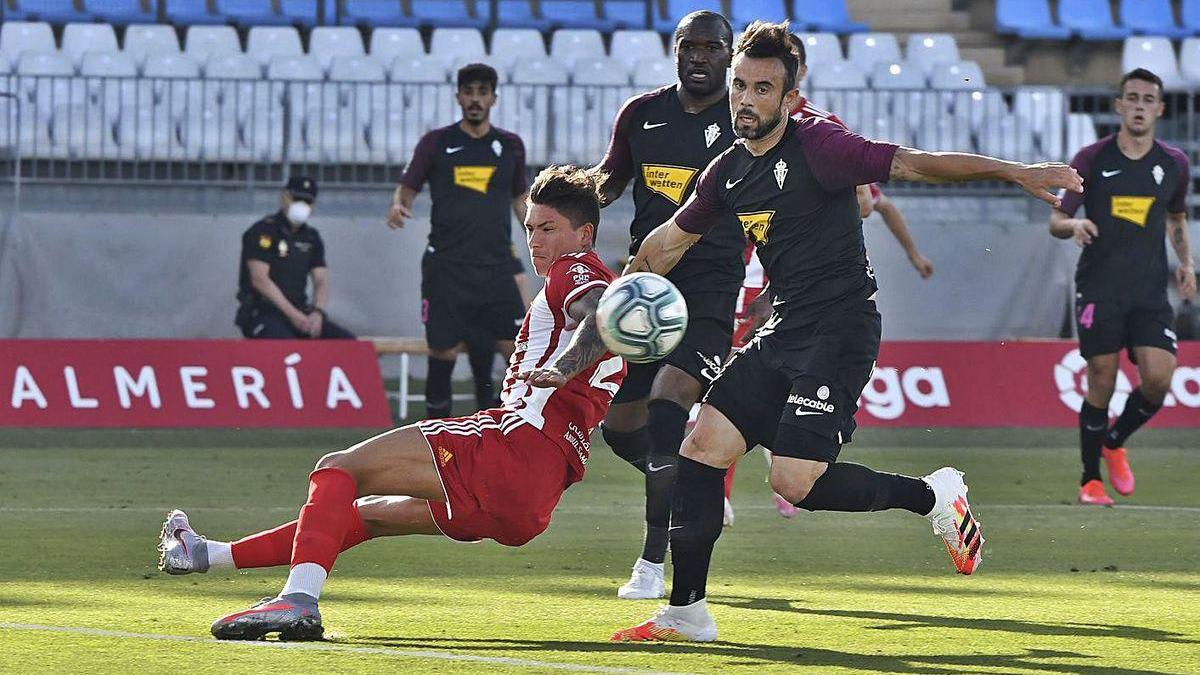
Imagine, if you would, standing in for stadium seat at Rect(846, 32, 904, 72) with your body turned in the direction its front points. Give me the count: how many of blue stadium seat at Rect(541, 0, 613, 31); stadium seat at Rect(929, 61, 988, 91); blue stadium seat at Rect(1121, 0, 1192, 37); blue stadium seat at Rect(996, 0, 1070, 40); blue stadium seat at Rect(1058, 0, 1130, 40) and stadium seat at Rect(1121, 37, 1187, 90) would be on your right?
1

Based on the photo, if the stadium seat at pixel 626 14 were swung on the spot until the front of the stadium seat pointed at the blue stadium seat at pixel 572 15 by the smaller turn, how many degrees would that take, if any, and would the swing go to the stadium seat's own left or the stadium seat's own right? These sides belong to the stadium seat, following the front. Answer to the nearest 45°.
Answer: approximately 90° to the stadium seat's own right

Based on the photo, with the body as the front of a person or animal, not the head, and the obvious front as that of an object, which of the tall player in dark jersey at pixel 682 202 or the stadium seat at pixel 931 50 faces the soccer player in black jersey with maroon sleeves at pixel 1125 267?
the stadium seat

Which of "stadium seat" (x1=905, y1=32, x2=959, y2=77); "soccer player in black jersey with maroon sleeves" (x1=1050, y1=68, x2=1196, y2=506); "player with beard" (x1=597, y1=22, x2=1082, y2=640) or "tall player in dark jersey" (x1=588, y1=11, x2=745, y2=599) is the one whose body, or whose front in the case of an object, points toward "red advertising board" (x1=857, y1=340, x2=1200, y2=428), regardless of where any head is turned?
the stadium seat

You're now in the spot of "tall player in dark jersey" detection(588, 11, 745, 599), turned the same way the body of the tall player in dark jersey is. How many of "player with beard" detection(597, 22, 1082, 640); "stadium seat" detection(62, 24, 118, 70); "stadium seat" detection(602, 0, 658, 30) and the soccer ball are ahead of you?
2

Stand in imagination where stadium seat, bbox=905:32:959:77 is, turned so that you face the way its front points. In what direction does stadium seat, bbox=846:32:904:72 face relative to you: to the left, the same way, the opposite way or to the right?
the same way

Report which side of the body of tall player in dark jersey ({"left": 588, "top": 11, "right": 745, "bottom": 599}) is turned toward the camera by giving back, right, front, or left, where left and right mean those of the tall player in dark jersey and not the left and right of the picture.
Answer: front

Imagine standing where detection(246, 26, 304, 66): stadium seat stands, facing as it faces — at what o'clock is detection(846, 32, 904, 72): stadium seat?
detection(846, 32, 904, 72): stadium seat is roughly at 9 o'clock from detection(246, 26, 304, 66): stadium seat.

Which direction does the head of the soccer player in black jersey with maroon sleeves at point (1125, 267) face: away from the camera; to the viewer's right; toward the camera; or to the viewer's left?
toward the camera

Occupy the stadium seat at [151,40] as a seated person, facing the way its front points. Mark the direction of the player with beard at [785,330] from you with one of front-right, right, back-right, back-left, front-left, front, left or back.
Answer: front

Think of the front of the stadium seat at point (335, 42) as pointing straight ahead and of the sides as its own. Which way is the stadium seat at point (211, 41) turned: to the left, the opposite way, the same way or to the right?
the same way

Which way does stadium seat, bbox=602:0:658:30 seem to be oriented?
toward the camera

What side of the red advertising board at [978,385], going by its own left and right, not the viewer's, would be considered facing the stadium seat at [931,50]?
back

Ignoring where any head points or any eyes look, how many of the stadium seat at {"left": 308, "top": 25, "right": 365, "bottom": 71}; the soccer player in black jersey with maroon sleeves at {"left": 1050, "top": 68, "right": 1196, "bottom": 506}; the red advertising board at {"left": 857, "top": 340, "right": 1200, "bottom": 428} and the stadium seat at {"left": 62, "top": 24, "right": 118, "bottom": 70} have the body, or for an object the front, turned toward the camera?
4

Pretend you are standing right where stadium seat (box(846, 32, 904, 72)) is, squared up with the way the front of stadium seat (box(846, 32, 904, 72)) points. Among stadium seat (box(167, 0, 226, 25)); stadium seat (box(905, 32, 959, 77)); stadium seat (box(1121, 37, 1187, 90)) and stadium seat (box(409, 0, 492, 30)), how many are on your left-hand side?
2

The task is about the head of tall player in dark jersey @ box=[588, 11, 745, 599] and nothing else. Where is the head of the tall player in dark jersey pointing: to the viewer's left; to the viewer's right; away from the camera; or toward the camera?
toward the camera

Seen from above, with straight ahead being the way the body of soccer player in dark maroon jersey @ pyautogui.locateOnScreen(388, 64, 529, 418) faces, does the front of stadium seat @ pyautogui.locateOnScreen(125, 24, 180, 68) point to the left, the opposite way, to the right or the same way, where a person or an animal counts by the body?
the same way

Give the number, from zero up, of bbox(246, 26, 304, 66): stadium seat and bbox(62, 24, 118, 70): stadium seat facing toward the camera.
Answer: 2

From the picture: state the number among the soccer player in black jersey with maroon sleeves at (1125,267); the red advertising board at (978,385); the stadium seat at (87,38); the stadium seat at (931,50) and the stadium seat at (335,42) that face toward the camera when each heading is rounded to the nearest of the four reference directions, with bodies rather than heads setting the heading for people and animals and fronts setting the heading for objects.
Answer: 5

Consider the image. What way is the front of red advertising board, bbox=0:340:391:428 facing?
toward the camera

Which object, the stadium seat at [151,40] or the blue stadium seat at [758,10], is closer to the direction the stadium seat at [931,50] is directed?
the stadium seat

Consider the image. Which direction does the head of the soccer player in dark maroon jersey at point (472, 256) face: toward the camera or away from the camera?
toward the camera

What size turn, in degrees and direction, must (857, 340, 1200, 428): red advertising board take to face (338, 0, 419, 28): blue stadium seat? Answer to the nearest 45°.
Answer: approximately 135° to its right
